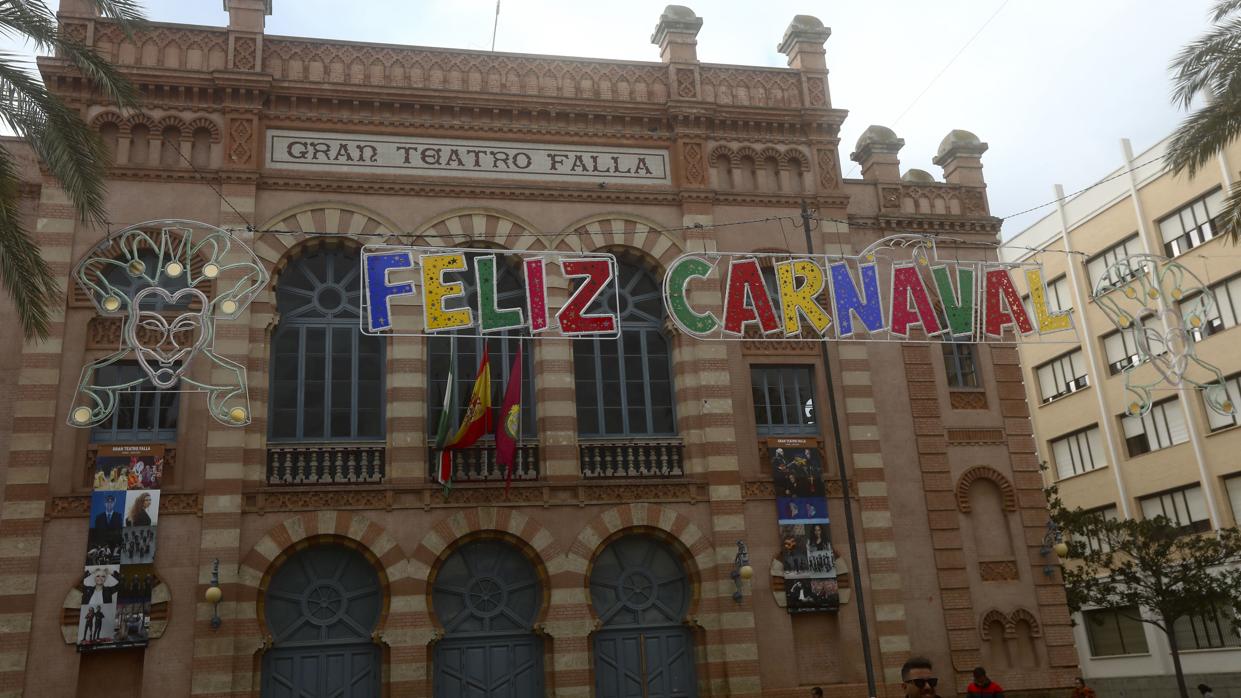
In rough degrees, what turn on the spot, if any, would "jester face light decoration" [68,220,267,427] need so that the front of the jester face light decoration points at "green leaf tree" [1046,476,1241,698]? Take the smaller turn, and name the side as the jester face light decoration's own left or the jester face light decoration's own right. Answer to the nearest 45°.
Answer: approximately 90° to the jester face light decoration's own left

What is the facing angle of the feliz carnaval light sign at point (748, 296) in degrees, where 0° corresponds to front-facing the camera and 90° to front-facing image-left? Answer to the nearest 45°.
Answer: approximately 0°

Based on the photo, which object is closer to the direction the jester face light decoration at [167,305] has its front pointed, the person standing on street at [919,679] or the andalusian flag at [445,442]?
the person standing on street

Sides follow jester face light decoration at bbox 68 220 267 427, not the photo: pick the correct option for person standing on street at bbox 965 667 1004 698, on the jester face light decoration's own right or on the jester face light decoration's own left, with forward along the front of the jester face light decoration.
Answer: on the jester face light decoration's own left

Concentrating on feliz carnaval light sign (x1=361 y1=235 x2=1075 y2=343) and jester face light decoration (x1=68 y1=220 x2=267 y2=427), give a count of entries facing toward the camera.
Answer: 2

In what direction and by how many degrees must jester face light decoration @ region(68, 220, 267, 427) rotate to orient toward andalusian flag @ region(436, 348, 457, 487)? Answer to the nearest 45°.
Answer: approximately 90° to its left

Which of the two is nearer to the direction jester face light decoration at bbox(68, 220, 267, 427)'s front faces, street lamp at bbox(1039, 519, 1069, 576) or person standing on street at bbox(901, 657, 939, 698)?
the person standing on street

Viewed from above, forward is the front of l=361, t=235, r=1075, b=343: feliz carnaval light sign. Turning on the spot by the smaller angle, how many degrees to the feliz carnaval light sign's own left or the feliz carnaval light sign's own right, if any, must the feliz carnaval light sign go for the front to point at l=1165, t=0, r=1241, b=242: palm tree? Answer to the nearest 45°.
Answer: approximately 90° to the feliz carnaval light sign's own left
